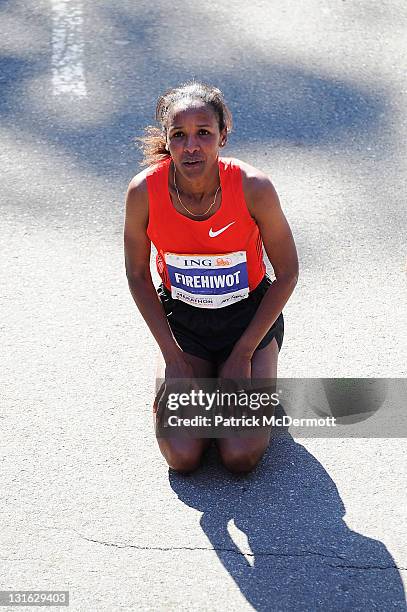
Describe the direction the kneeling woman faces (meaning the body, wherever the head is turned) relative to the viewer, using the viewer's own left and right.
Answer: facing the viewer
